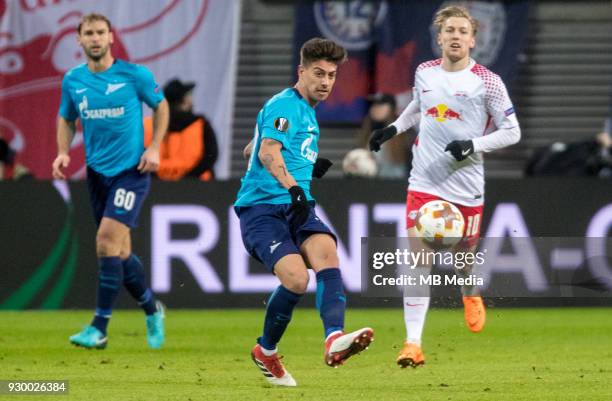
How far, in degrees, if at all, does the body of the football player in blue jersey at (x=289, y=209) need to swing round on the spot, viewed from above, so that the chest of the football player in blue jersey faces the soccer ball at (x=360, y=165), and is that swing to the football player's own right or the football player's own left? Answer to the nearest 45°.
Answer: approximately 135° to the football player's own left

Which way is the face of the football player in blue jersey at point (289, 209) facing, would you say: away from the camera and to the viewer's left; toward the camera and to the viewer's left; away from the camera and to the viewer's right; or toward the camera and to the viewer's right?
toward the camera and to the viewer's right

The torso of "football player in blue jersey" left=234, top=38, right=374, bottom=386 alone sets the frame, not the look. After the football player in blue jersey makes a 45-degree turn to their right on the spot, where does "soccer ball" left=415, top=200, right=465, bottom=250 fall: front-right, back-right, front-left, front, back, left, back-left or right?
back-left

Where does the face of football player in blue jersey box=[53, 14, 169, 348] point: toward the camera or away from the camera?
toward the camera

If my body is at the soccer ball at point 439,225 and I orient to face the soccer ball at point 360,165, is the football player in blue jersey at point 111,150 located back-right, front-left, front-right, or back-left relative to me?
front-left

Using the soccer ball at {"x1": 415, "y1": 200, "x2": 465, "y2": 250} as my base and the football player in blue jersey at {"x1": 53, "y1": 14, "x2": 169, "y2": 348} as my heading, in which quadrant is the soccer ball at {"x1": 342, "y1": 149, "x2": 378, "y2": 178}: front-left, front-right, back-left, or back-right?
front-right

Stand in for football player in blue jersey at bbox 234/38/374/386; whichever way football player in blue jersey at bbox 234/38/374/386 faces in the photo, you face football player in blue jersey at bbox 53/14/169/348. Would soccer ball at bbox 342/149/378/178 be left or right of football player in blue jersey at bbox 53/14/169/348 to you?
right
